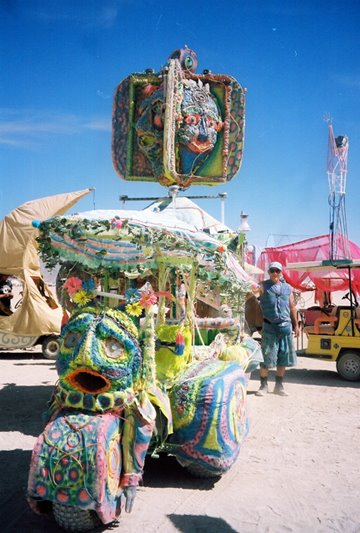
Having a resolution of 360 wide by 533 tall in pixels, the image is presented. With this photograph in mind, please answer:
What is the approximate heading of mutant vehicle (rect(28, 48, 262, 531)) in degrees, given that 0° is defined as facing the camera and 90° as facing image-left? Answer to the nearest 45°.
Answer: approximately 45°

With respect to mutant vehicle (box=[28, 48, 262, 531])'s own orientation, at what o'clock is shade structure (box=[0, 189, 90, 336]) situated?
The shade structure is roughly at 4 o'clock from the mutant vehicle.

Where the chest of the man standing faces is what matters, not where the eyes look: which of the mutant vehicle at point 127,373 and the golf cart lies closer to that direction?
the mutant vehicle

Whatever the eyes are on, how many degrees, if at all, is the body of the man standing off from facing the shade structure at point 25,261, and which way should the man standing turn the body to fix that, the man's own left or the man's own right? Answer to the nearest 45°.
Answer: approximately 135° to the man's own right

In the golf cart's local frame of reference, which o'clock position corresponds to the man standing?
The man standing is roughly at 4 o'clock from the golf cart.

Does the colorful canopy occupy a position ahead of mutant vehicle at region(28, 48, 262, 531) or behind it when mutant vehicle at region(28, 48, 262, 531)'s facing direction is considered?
behind

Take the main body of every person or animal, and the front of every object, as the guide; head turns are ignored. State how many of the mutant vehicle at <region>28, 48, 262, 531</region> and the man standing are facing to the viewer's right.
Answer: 0
